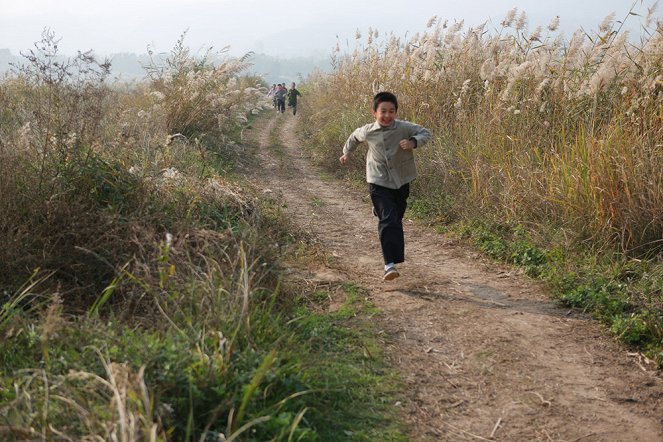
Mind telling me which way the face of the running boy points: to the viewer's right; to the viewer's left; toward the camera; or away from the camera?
toward the camera

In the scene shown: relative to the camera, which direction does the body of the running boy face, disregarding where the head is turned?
toward the camera

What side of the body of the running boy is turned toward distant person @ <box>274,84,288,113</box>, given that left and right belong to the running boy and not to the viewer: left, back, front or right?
back
